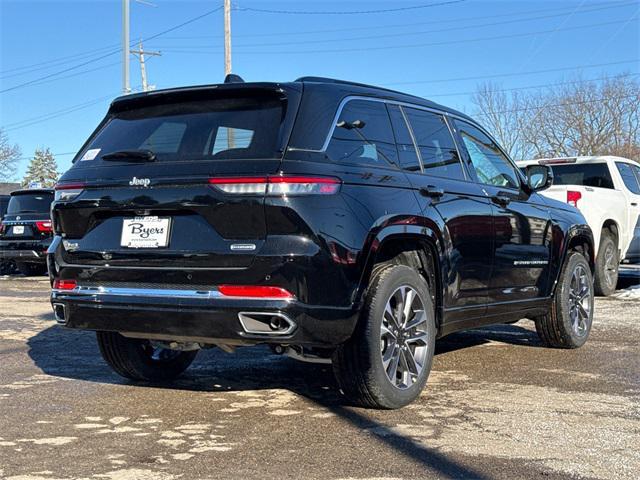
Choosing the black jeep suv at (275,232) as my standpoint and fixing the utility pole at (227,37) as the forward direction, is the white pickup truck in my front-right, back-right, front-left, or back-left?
front-right

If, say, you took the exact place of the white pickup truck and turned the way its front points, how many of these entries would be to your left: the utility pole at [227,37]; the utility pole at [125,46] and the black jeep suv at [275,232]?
2

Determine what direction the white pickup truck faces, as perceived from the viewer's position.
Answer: facing away from the viewer and to the right of the viewer

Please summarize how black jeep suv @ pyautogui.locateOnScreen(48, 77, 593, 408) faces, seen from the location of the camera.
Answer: facing away from the viewer and to the right of the viewer

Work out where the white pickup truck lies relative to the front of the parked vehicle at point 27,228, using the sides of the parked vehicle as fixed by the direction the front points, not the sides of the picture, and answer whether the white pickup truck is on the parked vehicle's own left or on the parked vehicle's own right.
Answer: on the parked vehicle's own right

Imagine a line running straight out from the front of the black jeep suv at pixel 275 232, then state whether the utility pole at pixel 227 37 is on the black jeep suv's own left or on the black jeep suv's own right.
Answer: on the black jeep suv's own left

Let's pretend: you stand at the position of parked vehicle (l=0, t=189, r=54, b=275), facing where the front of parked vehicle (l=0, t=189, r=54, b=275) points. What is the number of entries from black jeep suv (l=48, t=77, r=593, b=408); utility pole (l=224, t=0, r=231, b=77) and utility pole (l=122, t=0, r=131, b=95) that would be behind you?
1

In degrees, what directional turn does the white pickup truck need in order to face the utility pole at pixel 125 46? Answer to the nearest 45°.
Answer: approximately 90° to its left

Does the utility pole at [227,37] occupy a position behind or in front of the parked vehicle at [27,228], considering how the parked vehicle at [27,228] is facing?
in front

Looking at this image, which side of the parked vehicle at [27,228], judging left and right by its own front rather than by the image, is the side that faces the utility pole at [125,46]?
front

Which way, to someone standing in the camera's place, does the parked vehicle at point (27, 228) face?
facing away from the viewer

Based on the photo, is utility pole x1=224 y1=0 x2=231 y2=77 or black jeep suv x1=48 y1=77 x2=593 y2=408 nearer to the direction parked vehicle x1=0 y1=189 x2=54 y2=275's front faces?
the utility pole

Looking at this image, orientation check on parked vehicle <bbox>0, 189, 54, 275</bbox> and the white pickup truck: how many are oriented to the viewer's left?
0

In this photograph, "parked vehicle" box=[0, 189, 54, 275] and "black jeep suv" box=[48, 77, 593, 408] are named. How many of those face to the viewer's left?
0
